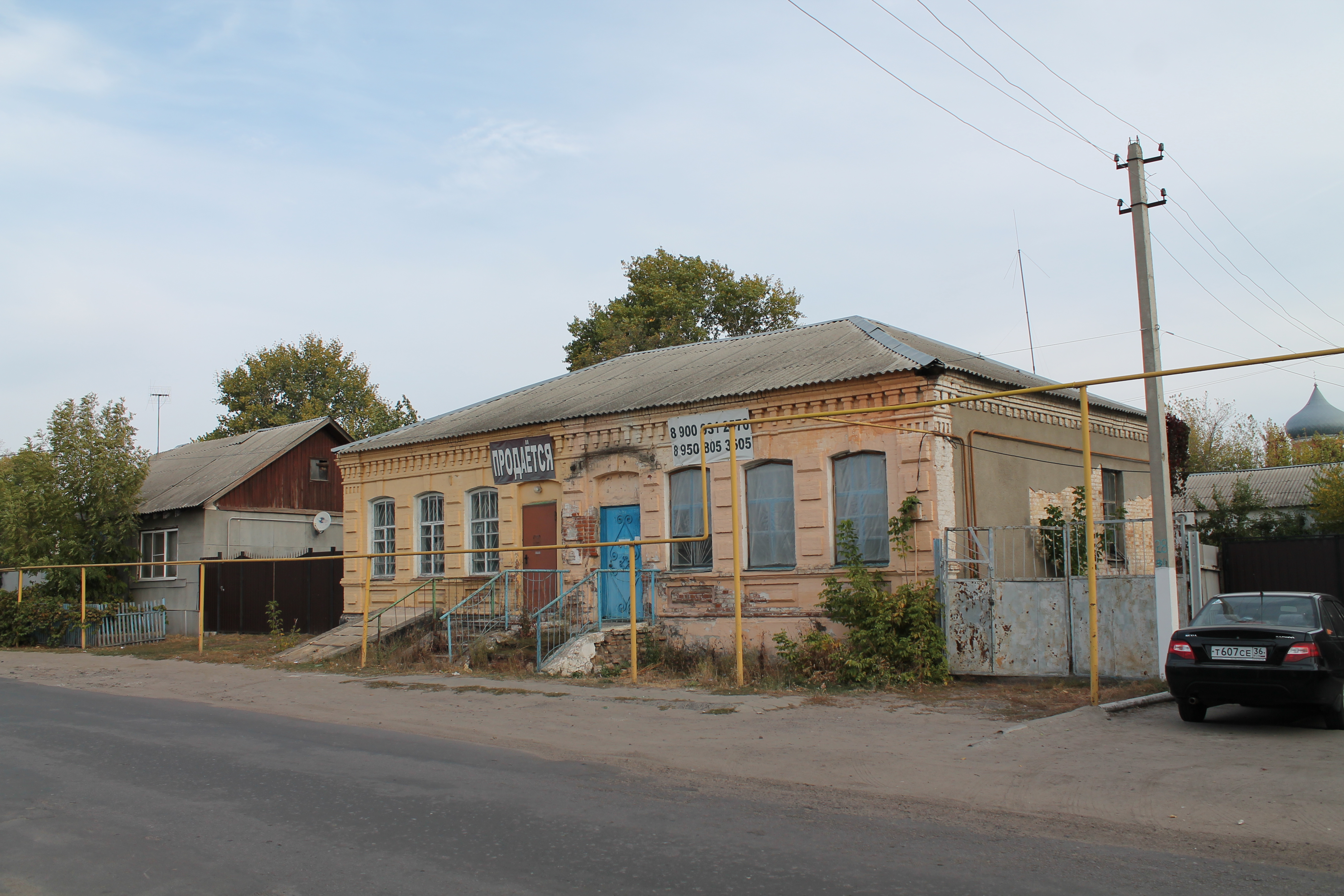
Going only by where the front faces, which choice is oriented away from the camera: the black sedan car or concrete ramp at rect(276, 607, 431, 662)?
the black sedan car

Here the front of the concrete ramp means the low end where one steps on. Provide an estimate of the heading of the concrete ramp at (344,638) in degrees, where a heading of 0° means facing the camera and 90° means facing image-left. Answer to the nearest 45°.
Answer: approximately 45°

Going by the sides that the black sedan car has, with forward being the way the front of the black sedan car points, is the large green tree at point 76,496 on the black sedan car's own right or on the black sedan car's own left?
on the black sedan car's own left

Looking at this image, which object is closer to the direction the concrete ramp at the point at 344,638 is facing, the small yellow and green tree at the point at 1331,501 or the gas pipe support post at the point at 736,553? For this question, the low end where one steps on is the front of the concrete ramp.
the gas pipe support post

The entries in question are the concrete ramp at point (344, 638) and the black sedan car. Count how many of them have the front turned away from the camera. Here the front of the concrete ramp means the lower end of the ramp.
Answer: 1

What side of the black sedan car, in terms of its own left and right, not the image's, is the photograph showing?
back
